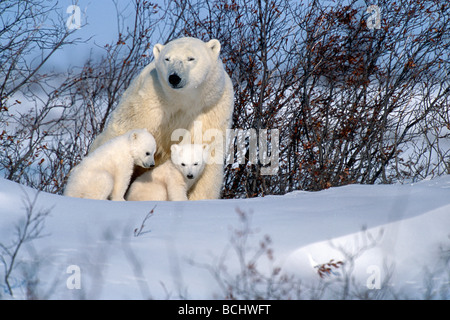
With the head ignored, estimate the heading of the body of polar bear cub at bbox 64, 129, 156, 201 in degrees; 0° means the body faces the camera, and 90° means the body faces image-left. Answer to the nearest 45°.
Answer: approximately 270°

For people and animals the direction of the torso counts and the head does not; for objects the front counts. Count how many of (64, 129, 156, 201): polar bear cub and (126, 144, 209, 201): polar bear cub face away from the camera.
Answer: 0

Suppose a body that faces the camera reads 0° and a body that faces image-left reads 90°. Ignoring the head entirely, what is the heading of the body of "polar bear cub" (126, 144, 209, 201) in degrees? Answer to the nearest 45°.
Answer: approximately 315°

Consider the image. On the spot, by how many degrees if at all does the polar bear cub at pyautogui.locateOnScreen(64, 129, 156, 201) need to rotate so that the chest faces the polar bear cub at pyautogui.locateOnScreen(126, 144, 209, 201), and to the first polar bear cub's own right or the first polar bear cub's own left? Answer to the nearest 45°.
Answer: approximately 45° to the first polar bear cub's own left
